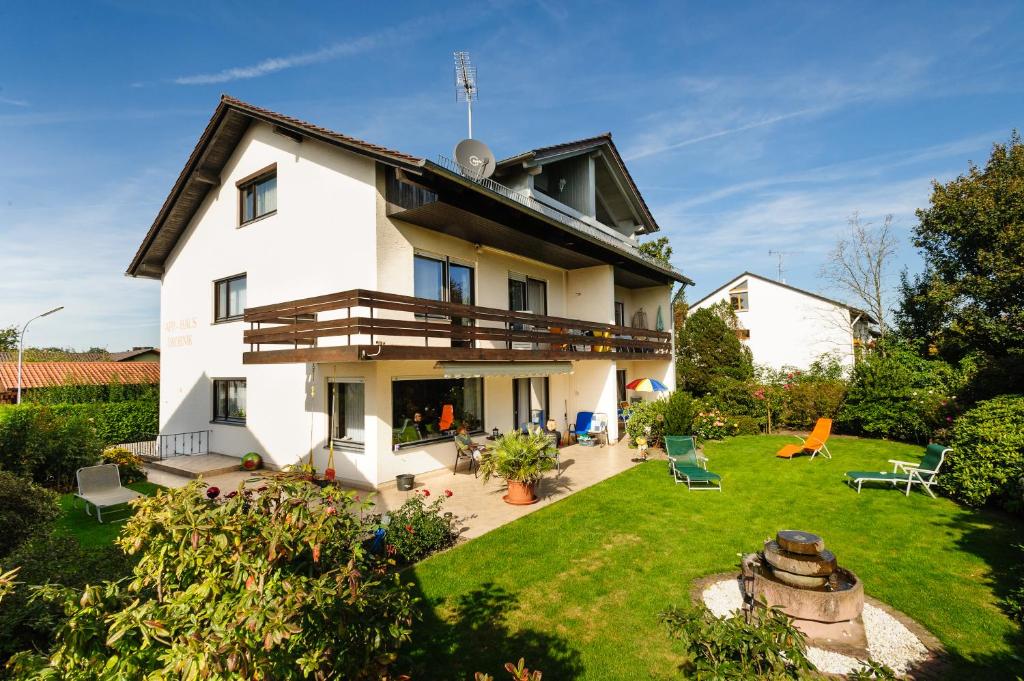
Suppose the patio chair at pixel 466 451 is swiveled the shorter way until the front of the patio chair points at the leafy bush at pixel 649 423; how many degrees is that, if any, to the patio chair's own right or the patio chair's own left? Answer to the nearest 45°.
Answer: approximately 90° to the patio chair's own left

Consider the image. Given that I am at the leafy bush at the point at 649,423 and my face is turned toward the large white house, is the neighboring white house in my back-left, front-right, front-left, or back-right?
back-right

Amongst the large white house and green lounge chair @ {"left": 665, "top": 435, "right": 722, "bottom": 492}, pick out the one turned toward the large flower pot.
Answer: the large white house

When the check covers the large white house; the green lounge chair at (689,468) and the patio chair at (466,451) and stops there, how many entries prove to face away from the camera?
0

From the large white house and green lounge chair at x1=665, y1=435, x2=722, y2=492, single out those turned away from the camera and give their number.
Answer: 0

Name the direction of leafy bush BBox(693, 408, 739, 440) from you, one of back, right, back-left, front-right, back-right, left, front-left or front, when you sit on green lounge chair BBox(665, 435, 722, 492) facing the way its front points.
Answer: back-left

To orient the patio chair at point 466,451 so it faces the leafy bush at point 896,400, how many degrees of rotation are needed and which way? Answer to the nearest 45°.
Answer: approximately 45° to its left

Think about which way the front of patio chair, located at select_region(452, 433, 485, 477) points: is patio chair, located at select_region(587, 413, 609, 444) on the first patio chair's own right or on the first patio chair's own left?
on the first patio chair's own left

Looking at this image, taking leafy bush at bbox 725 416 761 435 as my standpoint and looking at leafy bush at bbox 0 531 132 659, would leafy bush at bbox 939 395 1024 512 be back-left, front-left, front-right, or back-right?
front-left

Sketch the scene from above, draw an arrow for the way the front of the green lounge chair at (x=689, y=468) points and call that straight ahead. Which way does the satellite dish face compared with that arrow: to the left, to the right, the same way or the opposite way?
the same way

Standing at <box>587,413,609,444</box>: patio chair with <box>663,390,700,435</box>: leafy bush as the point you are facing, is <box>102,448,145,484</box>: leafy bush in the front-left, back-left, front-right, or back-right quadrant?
back-right

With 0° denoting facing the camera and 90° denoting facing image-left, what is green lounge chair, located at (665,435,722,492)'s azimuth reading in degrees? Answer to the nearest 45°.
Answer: approximately 315°

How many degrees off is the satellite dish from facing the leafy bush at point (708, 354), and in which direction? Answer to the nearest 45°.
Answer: approximately 90° to its left

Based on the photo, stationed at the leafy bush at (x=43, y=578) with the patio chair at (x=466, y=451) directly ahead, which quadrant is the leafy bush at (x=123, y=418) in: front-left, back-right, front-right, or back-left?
front-left

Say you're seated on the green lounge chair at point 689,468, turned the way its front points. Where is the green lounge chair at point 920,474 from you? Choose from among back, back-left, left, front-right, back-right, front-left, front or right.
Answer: front-left

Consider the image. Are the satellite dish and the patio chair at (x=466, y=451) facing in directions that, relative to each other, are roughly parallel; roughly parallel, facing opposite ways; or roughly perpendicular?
roughly parallel

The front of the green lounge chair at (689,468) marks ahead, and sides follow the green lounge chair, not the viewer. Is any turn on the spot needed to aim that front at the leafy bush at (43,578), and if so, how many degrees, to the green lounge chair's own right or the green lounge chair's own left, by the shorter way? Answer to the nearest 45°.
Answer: approximately 90° to the green lounge chair's own right

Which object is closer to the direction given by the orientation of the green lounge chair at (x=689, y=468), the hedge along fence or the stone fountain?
the stone fountain
